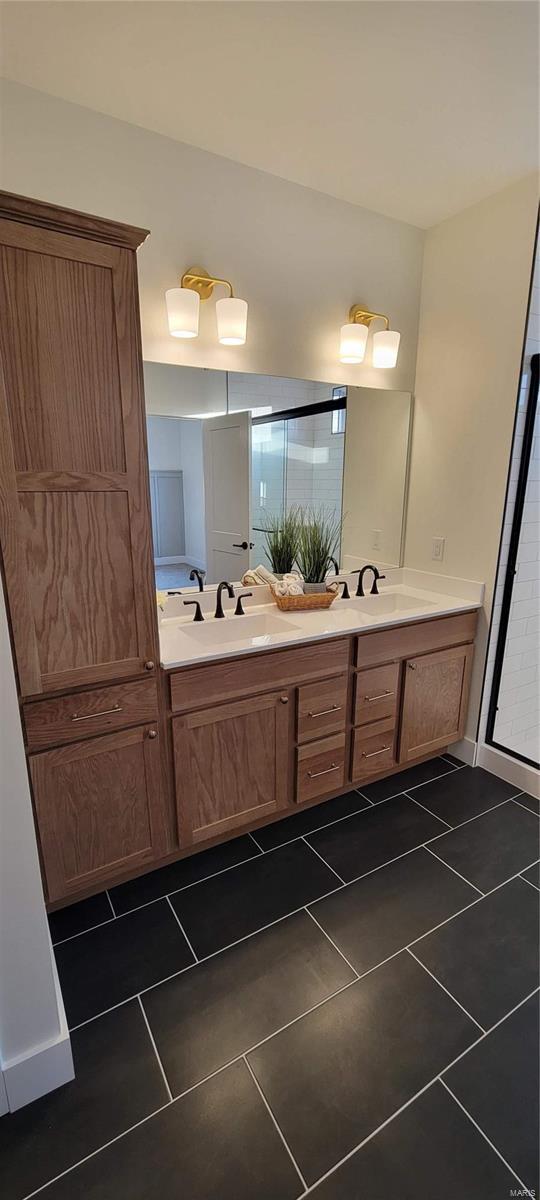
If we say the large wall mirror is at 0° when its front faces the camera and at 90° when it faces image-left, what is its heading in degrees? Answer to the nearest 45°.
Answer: approximately 315°

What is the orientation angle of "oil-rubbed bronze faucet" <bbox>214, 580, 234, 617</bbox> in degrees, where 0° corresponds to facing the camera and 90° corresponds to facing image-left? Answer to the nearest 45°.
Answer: approximately 315°

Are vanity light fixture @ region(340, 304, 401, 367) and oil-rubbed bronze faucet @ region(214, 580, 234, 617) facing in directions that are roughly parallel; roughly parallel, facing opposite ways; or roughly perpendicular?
roughly parallel

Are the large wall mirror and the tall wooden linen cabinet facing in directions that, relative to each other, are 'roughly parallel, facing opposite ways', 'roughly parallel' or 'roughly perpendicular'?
roughly parallel

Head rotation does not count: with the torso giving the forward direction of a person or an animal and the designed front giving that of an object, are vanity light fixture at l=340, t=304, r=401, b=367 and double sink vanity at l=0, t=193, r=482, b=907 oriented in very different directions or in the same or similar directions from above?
same or similar directions

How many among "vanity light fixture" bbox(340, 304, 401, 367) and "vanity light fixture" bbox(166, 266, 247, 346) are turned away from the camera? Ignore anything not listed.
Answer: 0

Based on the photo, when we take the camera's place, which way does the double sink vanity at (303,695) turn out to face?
facing the viewer and to the right of the viewer

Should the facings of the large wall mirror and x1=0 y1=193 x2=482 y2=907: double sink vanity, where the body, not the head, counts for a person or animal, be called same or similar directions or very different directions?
same or similar directions

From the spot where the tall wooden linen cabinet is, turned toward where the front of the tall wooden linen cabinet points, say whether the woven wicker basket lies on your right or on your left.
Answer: on your left
